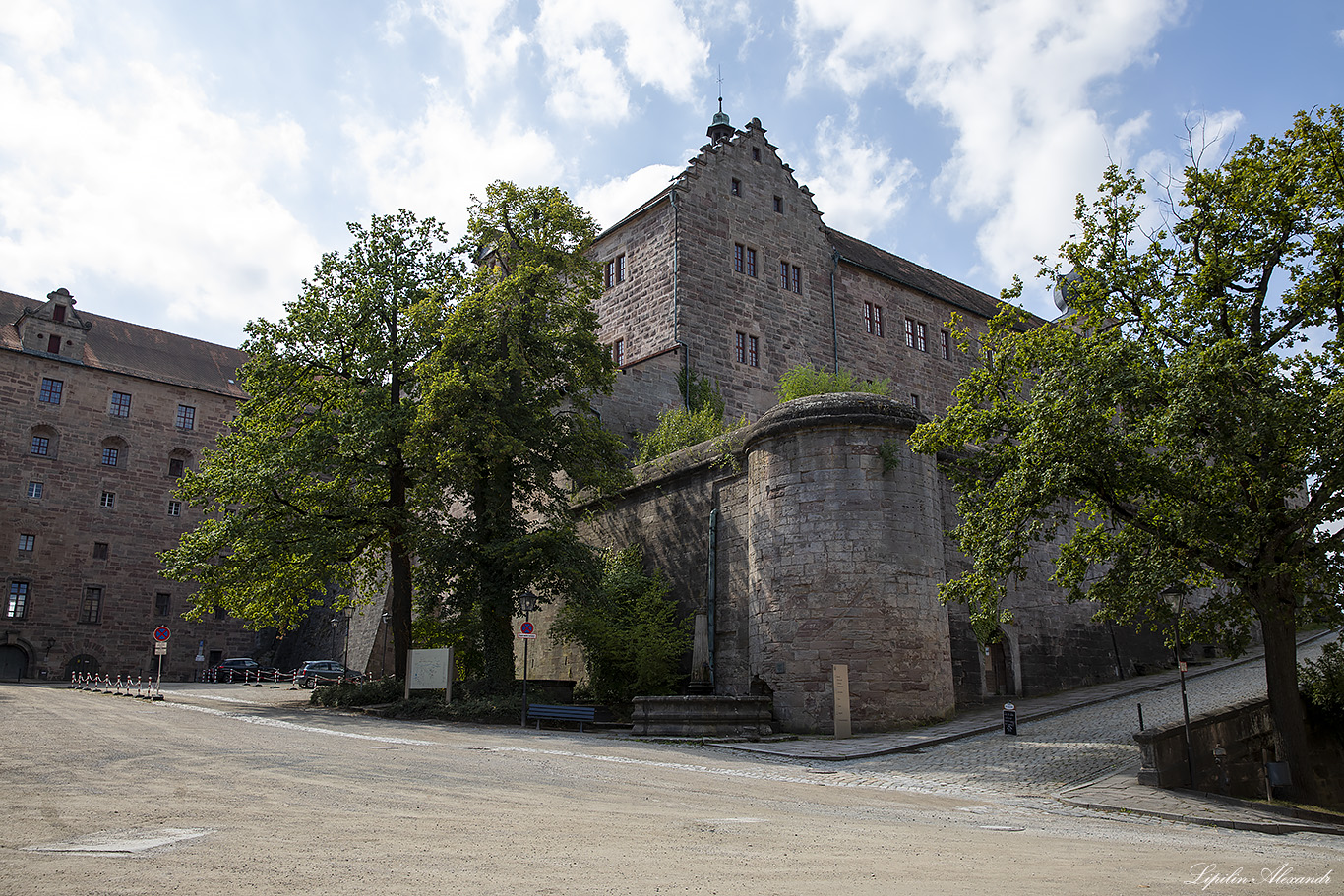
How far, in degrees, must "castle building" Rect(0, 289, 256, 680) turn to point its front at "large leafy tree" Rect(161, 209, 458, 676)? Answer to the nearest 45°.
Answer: approximately 45° to its right

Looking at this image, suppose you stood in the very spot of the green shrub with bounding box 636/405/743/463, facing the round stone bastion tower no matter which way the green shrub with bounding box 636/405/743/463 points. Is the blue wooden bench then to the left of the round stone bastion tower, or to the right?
right

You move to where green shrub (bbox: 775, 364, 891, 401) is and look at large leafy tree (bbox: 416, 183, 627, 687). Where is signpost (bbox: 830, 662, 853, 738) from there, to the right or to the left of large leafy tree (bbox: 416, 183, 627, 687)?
left

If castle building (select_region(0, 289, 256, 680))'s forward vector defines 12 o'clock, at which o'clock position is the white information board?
The white information board is roughly at 1 o'clock from the castle building.

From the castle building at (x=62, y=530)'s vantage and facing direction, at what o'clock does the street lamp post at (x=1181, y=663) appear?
The street lamp post is roughly at 1 o'clock from the castle building.

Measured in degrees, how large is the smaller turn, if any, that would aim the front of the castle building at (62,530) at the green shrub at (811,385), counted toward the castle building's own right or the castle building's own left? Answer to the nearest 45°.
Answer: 0° — it already faces it

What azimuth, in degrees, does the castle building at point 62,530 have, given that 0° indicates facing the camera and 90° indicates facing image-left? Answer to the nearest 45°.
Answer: approximately 315°
